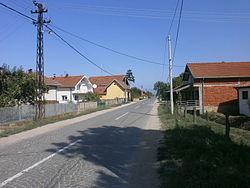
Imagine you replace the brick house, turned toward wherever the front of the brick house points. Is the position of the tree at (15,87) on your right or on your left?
on your left

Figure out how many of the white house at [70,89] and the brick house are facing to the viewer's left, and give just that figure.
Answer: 1

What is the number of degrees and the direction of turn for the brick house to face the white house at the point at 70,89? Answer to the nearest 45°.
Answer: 0° — it already faces it

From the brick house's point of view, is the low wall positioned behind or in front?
in front

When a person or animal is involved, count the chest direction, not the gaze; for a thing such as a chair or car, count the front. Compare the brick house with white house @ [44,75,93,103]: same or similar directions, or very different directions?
very different directions

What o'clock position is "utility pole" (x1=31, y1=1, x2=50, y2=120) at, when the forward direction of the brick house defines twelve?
The utility pole is roughly at 10 o'clock from the brick house.

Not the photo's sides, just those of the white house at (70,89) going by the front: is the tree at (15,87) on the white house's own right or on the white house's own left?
on the white house's own right

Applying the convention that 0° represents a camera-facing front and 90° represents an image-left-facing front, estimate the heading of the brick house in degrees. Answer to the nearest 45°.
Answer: approximately 90°

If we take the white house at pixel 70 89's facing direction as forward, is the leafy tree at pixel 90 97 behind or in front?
in front

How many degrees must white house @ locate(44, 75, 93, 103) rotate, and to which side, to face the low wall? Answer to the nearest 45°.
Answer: approximately 45° to its right

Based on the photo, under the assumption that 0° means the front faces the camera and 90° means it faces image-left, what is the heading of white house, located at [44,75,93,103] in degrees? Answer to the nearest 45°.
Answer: approximately 315°
